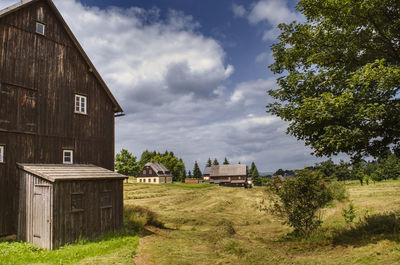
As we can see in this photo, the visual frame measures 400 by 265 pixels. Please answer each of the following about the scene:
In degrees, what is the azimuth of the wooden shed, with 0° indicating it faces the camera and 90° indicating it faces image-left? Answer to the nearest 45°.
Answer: approximately 45°

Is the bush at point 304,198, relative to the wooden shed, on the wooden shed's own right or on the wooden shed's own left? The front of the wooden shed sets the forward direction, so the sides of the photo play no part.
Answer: on the wooden shed's own left

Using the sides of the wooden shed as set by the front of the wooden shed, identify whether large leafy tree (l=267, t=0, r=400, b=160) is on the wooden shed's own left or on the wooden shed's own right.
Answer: on the wooden shed's own left
